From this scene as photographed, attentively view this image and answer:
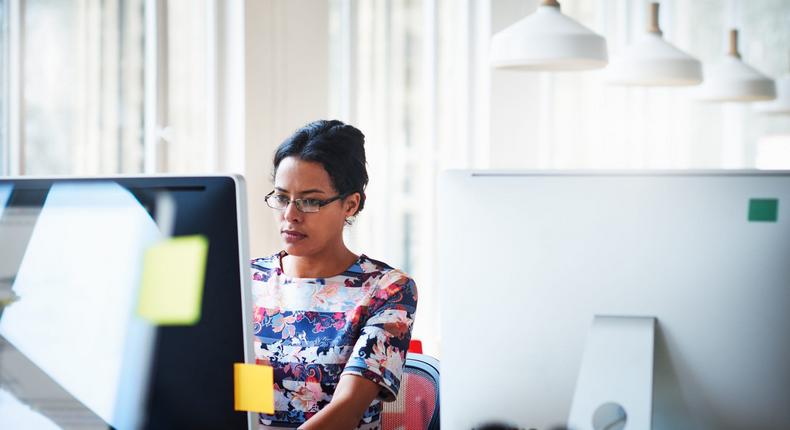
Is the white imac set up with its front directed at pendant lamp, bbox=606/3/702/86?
yes

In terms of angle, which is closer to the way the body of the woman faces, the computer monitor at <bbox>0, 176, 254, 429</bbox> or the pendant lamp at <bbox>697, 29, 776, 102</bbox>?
the computer monitor

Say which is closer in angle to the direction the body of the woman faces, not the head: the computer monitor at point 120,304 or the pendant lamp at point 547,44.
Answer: the computer monitor

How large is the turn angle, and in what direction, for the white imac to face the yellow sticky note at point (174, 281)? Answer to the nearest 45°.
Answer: approximately 90° to its left

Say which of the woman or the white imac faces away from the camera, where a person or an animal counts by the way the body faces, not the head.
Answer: the white imac

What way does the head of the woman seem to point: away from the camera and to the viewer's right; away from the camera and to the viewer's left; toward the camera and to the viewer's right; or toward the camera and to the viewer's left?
toward the camera and to the viewer's left

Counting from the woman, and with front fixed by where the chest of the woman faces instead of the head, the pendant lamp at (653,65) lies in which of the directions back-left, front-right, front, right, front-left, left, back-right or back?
back

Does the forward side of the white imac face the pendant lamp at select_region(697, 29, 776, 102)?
yes

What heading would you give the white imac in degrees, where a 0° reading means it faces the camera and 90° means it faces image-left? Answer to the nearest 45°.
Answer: approximately 180°

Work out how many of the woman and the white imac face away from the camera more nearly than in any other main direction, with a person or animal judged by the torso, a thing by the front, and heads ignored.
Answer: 1

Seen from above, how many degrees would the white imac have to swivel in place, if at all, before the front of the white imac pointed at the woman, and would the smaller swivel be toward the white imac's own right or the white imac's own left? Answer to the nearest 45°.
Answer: approximately 45° to the white imac's own left

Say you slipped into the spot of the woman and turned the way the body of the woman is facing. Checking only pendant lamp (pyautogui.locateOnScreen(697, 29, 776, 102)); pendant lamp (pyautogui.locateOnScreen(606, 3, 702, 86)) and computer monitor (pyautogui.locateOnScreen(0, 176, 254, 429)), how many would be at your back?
2

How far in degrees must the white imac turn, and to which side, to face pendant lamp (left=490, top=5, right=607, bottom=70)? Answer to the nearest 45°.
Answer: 0° — it already faces it

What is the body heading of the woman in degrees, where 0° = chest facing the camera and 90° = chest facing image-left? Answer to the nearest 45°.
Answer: approximately 45°

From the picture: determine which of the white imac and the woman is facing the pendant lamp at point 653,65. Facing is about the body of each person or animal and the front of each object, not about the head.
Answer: the white imac

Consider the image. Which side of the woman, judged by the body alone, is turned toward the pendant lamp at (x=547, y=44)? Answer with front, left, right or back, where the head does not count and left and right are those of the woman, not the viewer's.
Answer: back

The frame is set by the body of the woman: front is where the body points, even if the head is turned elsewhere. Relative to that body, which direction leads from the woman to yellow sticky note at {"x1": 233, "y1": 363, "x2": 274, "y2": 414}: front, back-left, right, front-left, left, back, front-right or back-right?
front-left
